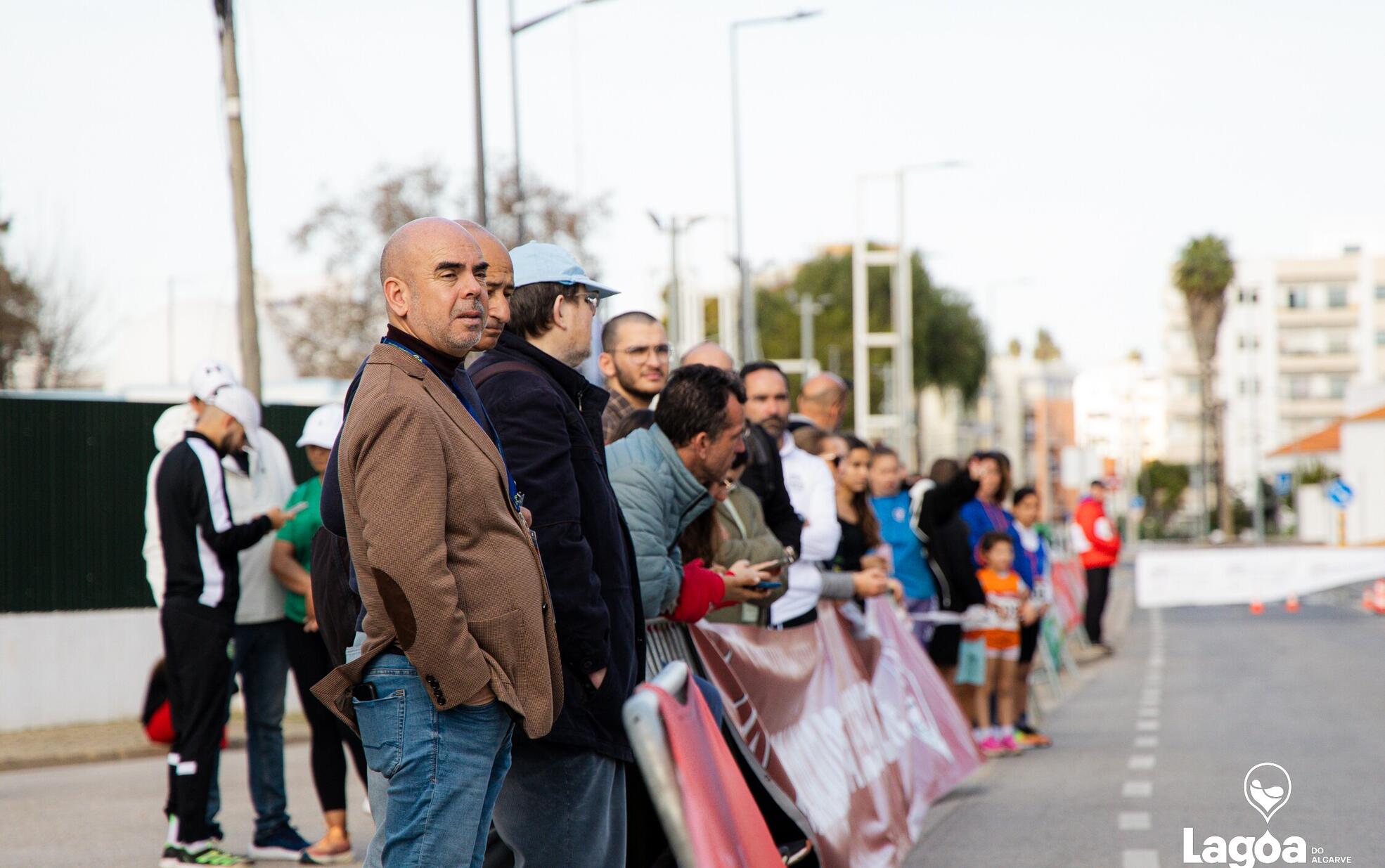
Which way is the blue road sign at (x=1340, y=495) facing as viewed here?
toward the camera

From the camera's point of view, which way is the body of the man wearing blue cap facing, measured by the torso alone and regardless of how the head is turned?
to the viewer's right

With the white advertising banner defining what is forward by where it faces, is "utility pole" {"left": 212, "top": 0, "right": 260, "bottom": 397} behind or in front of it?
in front

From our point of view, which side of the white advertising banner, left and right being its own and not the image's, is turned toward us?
front

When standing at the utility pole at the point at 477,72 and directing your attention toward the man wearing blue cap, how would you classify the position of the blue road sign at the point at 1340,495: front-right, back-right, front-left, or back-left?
back-left

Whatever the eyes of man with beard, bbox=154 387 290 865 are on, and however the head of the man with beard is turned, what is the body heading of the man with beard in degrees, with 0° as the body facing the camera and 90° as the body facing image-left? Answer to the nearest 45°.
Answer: approximately 270°

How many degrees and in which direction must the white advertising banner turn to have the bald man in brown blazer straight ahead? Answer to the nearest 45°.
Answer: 0° — it already faces them

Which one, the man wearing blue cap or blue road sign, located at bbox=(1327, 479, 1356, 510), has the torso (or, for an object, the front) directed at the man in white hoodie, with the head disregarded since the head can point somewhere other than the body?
the blue road sign

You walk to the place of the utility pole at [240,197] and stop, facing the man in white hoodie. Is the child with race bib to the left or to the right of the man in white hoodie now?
left

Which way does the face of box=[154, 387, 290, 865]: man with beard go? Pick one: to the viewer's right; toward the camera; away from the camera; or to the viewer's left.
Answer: to the viewer's right
